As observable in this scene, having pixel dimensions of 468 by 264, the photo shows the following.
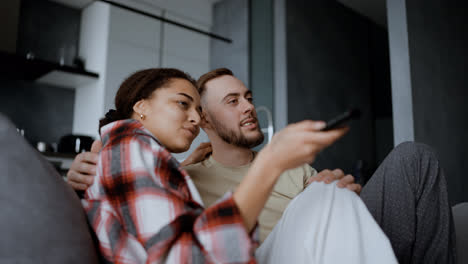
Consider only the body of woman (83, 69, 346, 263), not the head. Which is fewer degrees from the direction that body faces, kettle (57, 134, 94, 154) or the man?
the man

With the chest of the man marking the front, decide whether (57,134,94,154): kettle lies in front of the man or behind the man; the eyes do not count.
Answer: behind

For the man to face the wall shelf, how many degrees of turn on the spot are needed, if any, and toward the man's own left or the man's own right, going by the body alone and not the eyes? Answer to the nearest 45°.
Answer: approximately 180°

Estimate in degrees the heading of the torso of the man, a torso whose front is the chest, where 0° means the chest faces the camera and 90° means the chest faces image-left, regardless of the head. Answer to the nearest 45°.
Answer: approximately 315°

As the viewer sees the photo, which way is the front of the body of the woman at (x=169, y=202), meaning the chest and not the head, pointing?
to the viewer's right

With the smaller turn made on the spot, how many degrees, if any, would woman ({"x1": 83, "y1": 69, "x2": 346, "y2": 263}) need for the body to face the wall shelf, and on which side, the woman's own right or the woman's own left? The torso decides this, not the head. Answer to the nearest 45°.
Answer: approximately 135° to the woman's own left
